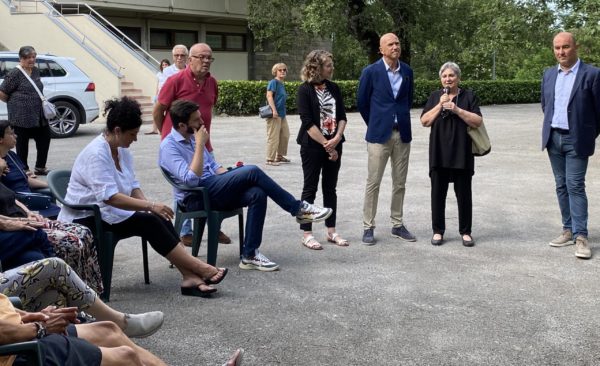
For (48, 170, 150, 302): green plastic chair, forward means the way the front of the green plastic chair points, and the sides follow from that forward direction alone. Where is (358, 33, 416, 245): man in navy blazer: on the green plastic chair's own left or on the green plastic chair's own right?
on the green plastic chair's own left

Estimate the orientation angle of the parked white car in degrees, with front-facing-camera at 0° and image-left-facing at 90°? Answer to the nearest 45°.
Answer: approximately 90°

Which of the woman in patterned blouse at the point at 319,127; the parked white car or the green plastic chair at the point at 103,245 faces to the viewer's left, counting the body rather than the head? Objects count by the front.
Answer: the parked white car

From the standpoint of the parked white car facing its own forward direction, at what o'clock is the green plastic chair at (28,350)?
The green plastic chair is roughly at 9 o'clock from the parked white car.

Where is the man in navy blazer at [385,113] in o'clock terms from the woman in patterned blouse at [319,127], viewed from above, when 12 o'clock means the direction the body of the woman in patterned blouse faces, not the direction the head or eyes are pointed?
The man in navy blazer is roughly at 10 o'clock from the woman in patterned blouse.

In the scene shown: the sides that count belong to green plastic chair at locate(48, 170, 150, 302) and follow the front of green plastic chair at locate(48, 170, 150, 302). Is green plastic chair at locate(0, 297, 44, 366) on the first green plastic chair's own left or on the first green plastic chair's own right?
on the first green plastic chair's own right

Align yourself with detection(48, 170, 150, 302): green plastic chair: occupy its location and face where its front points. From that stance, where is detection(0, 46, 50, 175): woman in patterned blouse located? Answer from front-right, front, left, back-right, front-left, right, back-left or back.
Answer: back-left

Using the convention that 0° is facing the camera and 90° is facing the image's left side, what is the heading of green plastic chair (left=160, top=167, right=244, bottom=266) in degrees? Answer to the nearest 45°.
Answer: approximately 315°

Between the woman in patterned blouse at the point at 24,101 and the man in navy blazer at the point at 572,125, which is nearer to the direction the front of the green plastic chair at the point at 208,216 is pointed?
the man in navy blazer
